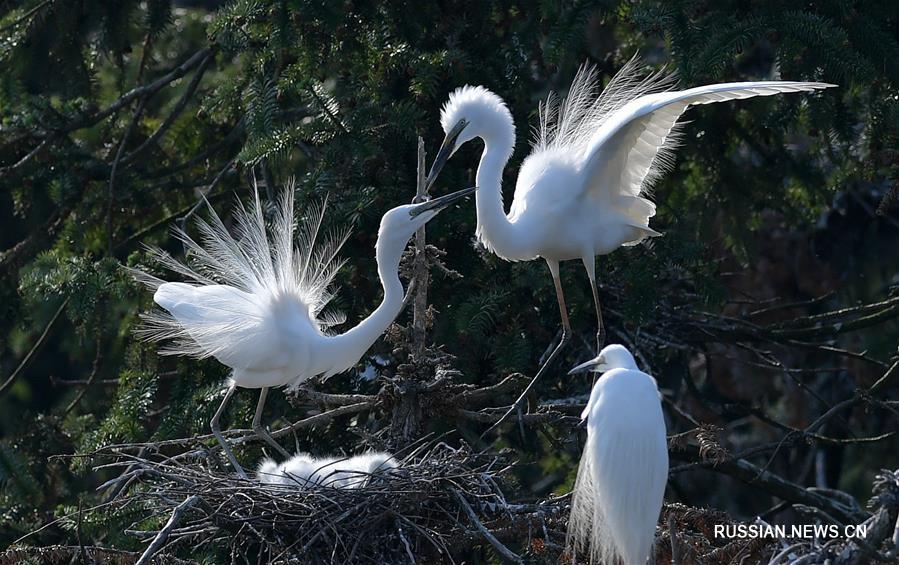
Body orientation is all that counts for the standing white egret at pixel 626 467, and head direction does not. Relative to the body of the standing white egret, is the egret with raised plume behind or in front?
in front

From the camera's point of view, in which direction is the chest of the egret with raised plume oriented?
to the viewer's right

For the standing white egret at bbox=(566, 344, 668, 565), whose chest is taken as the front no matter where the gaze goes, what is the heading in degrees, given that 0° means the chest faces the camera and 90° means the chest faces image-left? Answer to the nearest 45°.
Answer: approximately 135°

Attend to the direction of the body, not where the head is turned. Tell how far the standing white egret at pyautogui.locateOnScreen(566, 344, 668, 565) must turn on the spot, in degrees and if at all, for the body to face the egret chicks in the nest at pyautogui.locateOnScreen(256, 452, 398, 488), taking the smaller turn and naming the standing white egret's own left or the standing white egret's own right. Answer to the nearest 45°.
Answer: approximately 45° to the standing white egret's own left

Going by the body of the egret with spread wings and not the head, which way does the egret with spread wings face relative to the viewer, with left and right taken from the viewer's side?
facing to the left of the viewer

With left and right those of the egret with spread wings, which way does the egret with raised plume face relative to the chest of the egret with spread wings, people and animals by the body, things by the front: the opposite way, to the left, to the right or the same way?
the opposite way

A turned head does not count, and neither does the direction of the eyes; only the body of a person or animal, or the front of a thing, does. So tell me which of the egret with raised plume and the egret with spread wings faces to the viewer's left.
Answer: the egret with spread wings

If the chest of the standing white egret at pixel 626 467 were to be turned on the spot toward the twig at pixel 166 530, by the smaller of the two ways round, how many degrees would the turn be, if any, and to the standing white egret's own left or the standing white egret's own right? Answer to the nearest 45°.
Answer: approximately 45° to the standing white egret's own left

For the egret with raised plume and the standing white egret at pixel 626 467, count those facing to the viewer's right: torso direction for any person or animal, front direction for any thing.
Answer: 1
